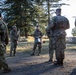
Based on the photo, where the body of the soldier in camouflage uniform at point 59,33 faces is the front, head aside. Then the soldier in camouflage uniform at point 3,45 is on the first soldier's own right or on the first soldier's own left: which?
on the first soldier's own left

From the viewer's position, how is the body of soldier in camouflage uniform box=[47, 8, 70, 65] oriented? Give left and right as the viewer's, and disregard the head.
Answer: facing away from the viewer and to the left of the viewer
